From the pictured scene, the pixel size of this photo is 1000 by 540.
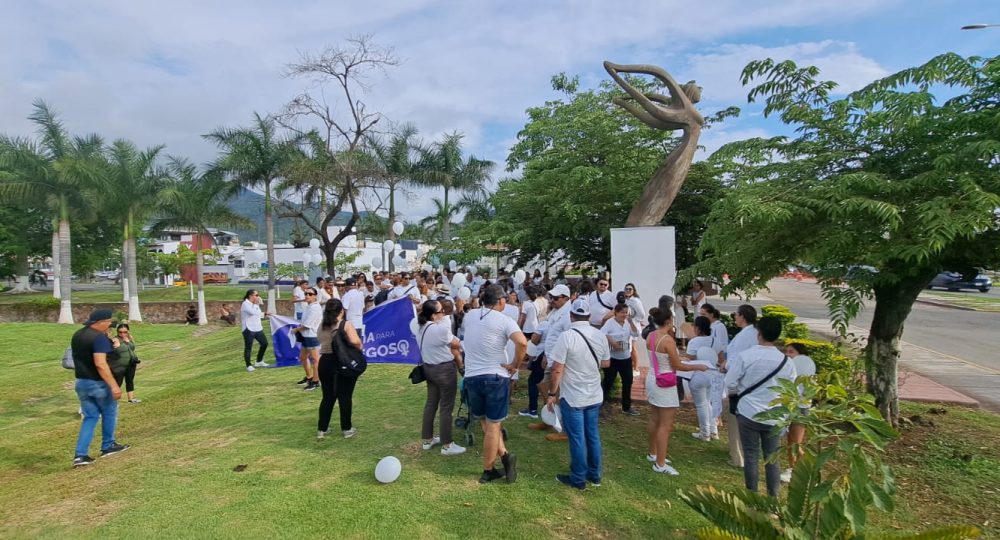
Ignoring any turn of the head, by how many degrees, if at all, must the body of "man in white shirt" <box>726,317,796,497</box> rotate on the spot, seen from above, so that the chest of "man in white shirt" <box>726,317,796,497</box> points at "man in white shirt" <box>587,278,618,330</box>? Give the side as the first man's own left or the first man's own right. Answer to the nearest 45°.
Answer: approximately 45° to the first man's own left

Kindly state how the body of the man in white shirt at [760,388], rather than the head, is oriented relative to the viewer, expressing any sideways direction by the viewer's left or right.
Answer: facing away from the viewer

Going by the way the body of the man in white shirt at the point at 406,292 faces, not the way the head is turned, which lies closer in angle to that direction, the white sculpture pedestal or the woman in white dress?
the woman in white dress

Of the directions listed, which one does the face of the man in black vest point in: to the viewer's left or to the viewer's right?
to the viewer's right

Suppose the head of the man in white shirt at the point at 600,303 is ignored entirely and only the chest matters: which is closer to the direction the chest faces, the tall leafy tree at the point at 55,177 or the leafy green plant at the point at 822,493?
the leafy green plant

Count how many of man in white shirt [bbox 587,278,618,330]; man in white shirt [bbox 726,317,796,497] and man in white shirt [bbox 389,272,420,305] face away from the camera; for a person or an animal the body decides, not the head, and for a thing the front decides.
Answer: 1

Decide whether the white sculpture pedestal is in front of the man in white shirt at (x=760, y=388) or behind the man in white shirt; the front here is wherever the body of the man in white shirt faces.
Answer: in front

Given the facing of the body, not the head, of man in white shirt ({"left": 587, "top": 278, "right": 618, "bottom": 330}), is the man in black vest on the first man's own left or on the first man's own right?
on the first man's own right

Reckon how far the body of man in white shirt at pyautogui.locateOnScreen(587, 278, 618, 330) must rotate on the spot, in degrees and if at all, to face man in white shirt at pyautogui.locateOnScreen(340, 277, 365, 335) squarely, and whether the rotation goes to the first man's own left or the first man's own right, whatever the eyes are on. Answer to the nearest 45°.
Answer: approximately 90° to the first man's own right

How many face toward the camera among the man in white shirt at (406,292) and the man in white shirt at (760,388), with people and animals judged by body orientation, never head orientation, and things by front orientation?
1

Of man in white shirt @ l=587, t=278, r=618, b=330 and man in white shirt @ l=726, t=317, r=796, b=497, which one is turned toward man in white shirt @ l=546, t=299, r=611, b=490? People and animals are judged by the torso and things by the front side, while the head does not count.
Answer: man in white shirt @ l=587, t=278, r=618, b=330

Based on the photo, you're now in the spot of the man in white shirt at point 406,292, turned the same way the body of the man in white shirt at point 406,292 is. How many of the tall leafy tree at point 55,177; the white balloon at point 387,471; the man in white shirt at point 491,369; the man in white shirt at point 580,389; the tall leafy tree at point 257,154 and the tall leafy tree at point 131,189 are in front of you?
3

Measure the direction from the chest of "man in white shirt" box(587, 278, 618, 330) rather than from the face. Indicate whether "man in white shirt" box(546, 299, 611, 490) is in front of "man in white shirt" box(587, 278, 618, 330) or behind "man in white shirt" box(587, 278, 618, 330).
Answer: in front

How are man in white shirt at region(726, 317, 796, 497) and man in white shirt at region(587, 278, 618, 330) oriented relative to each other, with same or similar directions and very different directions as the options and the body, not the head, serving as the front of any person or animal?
very different directions

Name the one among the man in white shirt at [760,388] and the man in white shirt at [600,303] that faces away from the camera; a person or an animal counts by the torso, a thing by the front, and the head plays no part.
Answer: the man in white shirt at [760,388]

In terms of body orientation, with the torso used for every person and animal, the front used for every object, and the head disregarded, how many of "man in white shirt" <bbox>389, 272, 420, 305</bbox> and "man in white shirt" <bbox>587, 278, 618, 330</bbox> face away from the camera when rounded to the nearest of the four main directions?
0
